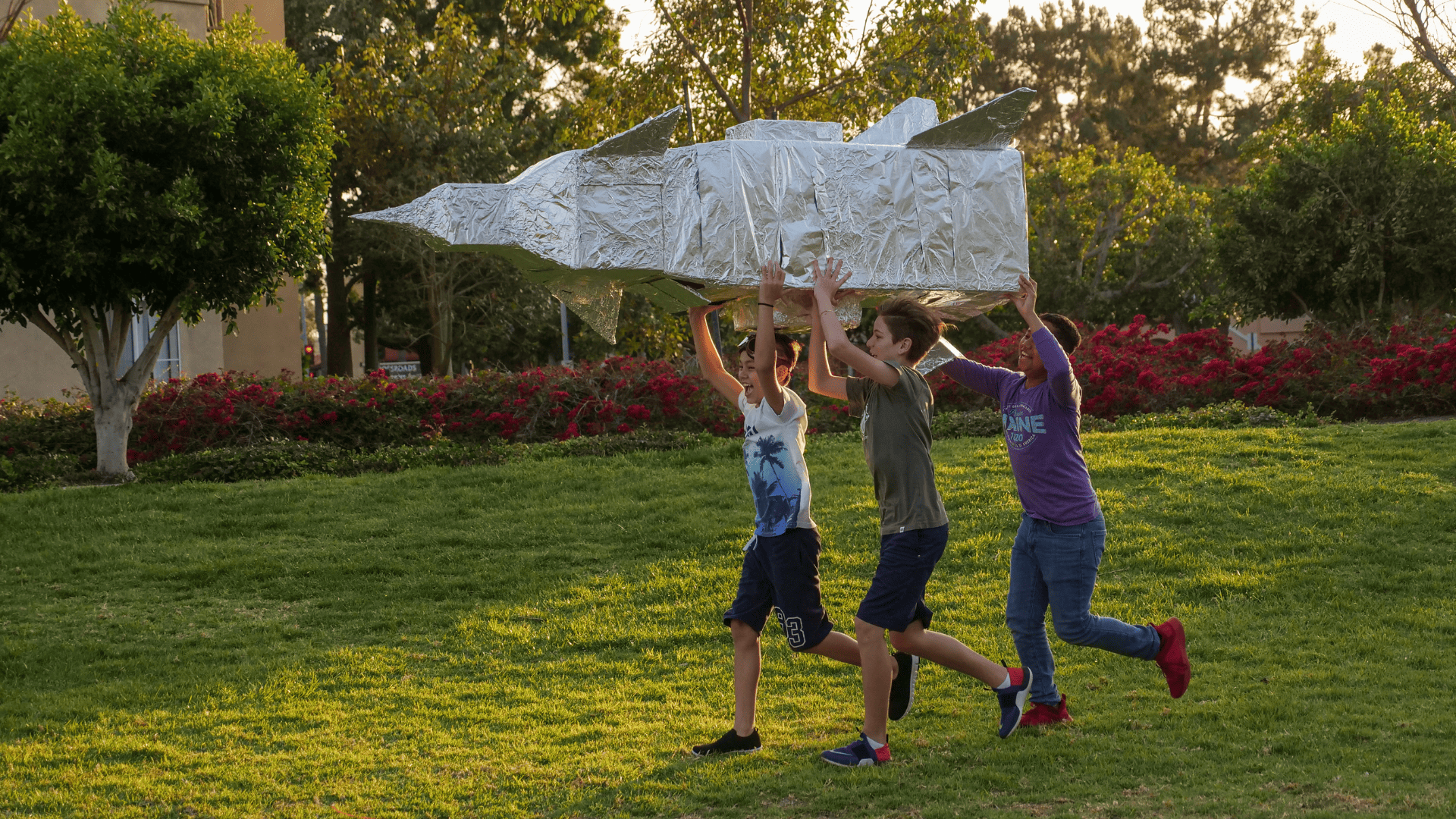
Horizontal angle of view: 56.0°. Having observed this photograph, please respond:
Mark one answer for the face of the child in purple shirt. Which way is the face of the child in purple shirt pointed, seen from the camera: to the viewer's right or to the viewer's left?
to the viewer's left

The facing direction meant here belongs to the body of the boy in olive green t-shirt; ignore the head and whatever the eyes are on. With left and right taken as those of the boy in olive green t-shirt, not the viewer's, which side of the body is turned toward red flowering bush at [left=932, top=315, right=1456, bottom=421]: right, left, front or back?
right

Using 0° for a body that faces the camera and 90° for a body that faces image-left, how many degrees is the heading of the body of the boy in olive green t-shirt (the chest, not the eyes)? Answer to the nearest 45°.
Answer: approximately 90°

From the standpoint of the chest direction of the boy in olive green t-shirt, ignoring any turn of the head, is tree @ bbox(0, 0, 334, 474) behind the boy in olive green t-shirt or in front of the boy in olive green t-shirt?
in front

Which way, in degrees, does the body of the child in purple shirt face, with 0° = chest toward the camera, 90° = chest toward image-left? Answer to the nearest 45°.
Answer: approximately 45°

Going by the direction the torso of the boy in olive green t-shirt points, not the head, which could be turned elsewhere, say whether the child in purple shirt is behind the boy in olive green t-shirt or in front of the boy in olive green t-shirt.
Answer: behind

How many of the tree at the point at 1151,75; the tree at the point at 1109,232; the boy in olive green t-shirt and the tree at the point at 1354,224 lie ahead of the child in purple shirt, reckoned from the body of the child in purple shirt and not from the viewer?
1

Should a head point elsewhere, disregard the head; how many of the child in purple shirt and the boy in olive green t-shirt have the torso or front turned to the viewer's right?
0

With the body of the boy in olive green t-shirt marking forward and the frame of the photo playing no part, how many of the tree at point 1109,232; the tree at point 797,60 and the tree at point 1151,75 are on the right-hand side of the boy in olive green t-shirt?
3

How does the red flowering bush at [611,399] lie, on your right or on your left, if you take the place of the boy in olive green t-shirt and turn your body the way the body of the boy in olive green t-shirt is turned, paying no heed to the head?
on your right

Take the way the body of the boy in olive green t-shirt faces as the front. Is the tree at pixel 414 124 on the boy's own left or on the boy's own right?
on the boy's own right

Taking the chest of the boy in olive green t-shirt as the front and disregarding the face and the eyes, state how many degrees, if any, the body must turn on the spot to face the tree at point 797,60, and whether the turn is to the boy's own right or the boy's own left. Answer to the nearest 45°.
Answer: approximately 90° to the boy's own right

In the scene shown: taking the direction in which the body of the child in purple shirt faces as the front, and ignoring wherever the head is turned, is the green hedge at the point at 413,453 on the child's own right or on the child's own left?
on the child's own right

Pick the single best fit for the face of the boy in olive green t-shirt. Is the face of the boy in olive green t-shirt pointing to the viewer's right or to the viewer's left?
to the viewer's left
